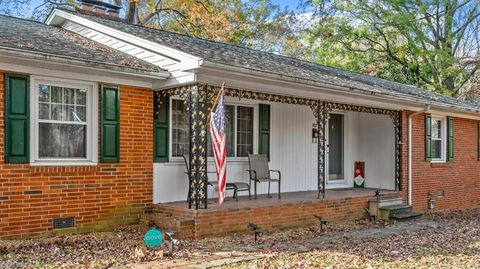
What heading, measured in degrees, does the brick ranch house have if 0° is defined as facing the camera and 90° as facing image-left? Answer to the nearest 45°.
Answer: approximately 315°

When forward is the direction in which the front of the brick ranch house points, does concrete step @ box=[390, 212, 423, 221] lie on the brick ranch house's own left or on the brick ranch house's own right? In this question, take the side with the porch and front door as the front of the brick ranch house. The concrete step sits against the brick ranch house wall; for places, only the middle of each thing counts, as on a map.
on the brick ranch house's own left

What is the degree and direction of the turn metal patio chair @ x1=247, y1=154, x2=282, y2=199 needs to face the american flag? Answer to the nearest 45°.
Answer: approximately 45° to its right

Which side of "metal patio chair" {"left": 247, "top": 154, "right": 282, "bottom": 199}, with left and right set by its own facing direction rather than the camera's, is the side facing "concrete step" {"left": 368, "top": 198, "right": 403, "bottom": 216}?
left

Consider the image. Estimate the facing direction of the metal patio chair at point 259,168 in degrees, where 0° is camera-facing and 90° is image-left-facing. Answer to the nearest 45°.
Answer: approximately 315°
